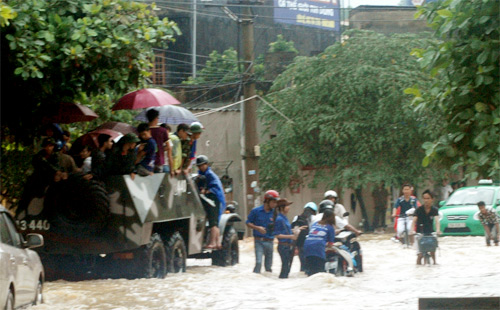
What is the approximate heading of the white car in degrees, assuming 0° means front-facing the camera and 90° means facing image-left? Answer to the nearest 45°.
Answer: approximately 225°

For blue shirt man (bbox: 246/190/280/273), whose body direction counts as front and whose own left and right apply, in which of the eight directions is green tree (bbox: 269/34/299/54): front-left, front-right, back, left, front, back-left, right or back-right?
back-left

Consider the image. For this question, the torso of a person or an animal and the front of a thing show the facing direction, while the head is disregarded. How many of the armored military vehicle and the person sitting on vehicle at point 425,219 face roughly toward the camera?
1

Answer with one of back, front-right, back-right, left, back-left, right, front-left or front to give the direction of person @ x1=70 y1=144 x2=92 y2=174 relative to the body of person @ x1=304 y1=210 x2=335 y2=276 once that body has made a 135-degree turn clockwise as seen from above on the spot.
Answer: right

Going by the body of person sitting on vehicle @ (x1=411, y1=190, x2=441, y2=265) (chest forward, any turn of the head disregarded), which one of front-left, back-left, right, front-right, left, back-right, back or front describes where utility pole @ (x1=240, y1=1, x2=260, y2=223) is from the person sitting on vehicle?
back-right

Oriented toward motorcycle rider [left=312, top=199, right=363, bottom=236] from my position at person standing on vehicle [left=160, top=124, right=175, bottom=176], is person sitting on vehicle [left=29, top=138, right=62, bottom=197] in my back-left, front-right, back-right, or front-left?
back-right

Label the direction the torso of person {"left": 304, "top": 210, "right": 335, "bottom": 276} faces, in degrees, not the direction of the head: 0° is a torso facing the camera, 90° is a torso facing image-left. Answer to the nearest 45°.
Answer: approximately 225°

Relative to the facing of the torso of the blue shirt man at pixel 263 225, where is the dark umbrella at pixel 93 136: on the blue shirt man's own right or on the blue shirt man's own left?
on the blue shirt man's own right

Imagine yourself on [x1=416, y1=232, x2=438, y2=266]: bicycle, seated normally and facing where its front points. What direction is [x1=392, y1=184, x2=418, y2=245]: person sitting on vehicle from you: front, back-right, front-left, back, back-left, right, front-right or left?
back

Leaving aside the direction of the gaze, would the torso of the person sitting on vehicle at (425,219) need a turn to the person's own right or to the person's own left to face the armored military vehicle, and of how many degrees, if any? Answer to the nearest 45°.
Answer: approximately 45° to the person's own right
